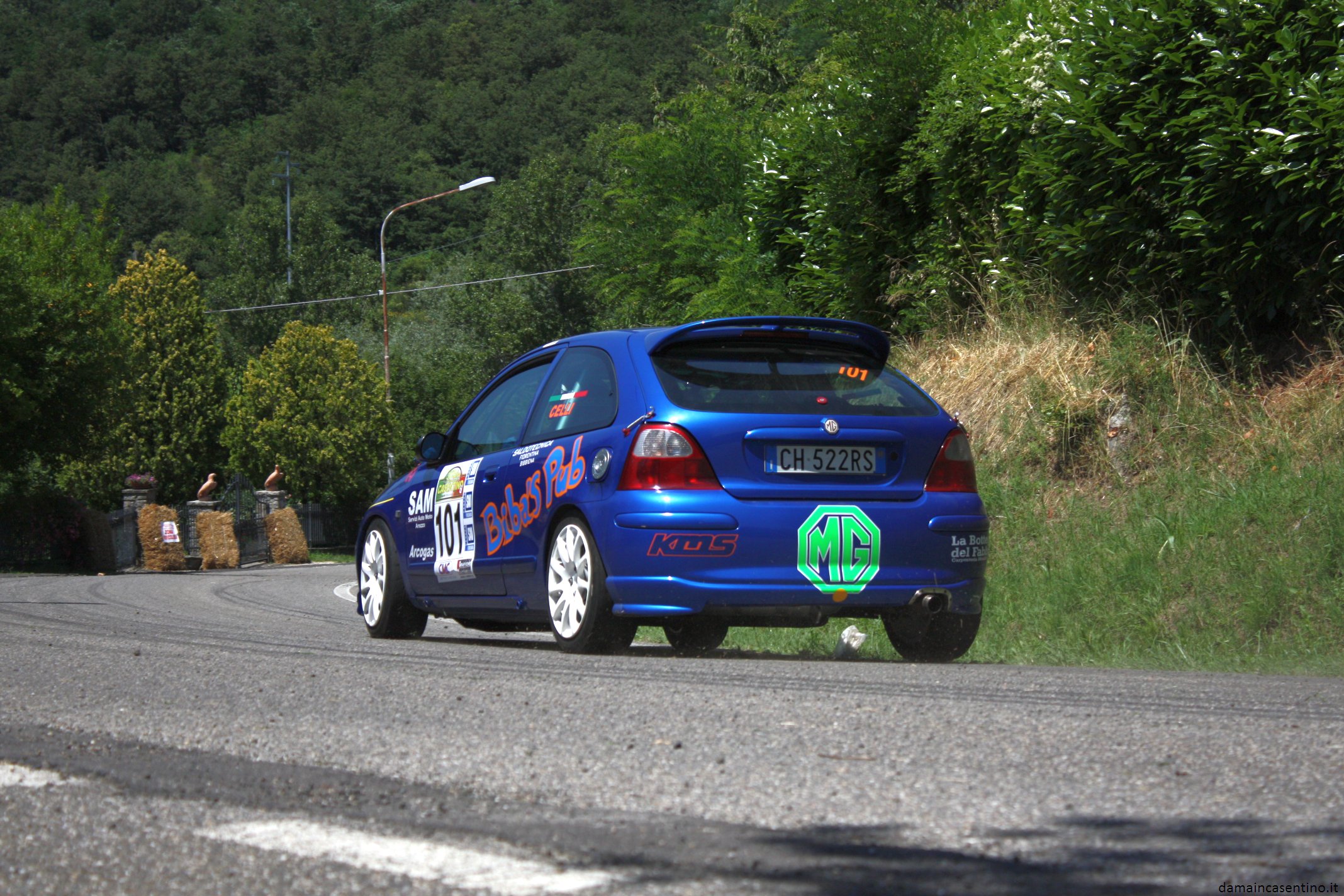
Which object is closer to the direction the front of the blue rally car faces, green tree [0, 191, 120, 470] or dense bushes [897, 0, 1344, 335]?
the green tree

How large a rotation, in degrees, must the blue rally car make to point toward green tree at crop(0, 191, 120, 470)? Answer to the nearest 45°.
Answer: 0° — it already faces it

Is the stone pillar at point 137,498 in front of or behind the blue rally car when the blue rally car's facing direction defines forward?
in front

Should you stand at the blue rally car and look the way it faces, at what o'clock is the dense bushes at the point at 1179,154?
The dense bushes is roughly at 3 o'clock from the blue rally car.

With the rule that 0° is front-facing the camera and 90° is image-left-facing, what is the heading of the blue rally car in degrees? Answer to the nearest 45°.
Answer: approximately 135°

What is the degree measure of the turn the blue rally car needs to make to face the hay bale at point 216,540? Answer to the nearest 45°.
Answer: approximately 45° to its right

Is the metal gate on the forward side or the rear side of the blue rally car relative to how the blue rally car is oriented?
on the forward side

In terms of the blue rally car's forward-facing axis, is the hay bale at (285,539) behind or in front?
in front
